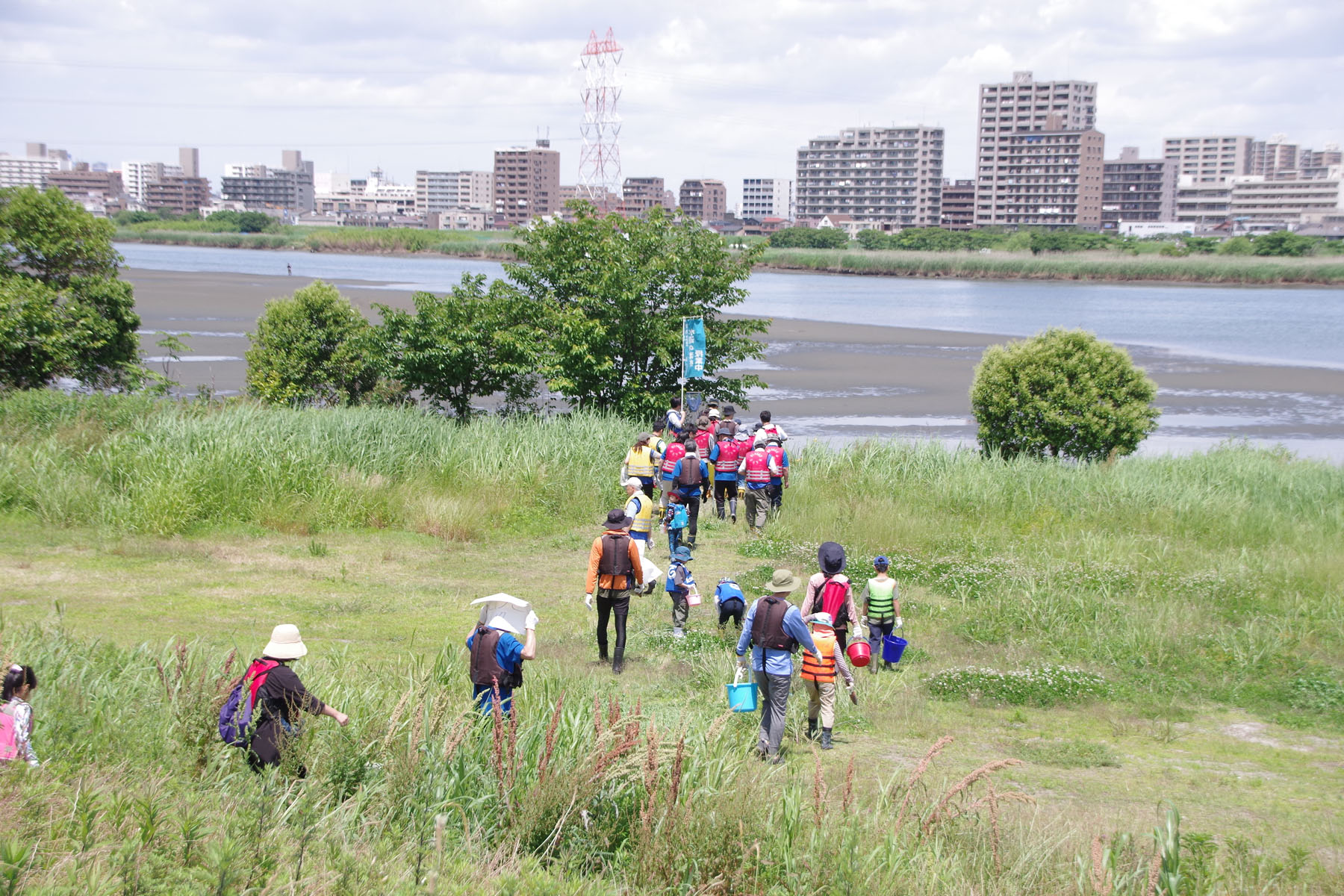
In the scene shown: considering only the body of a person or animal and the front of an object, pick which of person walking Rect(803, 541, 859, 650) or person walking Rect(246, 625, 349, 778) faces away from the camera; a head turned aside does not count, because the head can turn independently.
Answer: person walking Rect(803, 541, 859, 650)

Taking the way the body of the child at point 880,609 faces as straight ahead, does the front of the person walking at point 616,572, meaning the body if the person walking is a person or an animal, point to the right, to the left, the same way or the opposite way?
the same way

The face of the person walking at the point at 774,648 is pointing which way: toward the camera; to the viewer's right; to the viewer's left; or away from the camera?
away from the camera

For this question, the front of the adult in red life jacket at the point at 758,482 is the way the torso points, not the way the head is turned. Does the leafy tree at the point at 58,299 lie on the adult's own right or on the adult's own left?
on the adult's own left

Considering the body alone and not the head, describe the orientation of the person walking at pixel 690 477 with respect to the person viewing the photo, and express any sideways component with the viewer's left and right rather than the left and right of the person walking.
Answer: facing away from the viewer

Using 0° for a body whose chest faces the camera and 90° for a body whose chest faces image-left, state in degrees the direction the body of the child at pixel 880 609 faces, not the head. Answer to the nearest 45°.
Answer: approximately 180°

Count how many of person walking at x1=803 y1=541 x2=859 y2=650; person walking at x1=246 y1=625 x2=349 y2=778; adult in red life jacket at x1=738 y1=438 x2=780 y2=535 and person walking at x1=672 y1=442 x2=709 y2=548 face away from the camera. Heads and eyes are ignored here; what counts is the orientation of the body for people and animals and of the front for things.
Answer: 3

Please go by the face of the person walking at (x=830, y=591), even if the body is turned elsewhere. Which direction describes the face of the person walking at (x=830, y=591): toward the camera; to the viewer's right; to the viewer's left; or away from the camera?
away from the camera

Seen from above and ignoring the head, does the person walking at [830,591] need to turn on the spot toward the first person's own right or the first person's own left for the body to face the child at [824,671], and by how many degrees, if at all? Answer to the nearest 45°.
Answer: approximately 180°

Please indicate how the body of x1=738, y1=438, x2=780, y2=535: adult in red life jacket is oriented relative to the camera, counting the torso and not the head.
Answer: away from the camera

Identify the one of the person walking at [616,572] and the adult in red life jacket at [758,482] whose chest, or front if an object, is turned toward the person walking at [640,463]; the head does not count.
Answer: the person walking at [616,572]

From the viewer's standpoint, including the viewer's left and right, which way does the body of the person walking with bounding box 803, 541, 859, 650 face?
facing away from the viewer

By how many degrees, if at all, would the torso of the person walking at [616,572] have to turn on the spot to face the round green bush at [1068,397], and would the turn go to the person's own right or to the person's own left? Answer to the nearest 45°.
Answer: approximately 45° to the person's own right

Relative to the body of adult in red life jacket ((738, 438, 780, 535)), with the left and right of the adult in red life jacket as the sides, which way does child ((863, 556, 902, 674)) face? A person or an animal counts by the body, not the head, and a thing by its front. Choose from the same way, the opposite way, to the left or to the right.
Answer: the same way

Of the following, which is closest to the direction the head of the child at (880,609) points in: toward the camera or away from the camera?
away from the camera

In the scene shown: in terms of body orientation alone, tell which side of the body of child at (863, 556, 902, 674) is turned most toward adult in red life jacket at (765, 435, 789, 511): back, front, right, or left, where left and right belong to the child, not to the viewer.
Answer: front

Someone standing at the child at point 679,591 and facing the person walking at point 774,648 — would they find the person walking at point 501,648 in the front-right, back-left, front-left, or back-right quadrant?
front-right
